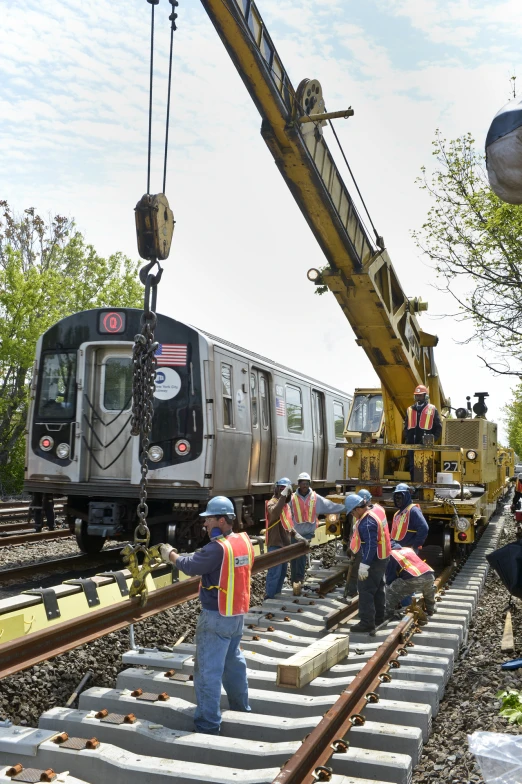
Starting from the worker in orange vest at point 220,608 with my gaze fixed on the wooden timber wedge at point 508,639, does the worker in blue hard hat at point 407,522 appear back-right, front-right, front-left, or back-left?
front-left

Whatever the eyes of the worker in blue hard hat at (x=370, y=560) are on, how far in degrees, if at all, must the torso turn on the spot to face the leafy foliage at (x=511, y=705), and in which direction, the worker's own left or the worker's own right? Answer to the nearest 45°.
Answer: approximately 90° to the worker's own left

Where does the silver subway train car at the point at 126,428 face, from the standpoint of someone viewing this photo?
facing the viewer and to the left of the viewer

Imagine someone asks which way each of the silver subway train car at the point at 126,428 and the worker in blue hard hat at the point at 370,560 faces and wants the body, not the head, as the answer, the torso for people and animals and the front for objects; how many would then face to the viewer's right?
0

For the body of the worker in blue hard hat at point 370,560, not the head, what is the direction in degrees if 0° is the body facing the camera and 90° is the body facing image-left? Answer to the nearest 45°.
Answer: approximately 90°

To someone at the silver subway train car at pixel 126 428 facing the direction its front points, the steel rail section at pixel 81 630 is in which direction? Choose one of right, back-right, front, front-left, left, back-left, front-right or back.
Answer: front-left

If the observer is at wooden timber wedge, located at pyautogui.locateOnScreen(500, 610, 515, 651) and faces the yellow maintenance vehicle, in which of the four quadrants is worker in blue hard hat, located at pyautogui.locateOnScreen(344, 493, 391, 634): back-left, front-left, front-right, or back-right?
front-left

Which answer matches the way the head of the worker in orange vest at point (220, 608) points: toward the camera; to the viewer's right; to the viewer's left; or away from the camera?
to the viewer's left

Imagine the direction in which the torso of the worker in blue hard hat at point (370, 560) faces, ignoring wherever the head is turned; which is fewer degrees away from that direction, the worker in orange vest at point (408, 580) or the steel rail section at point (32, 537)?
the steel rail section

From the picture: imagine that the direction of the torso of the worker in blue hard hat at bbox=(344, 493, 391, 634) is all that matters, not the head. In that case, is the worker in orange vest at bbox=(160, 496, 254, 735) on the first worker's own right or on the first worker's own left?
on the first worker's own left

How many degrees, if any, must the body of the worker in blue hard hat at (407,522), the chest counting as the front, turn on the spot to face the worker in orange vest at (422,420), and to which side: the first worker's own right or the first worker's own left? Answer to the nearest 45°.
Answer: approximately 135° to the first worker's own right

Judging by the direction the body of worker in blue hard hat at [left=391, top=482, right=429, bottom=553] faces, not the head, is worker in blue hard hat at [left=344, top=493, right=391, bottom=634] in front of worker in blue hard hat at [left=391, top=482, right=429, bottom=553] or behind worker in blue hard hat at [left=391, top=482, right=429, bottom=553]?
in front

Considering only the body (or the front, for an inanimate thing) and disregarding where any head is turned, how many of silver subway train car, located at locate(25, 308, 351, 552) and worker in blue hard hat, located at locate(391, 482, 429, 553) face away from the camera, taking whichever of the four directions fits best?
0
